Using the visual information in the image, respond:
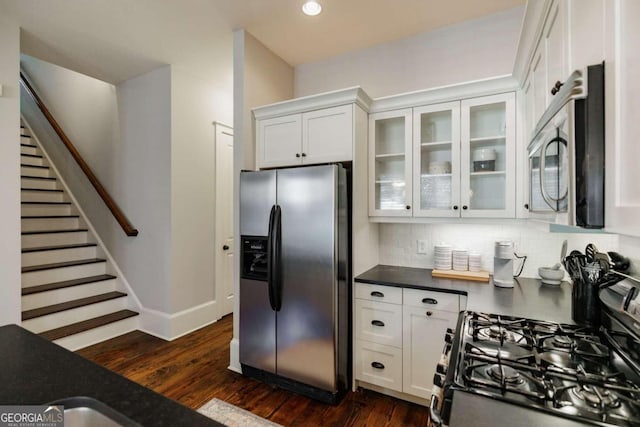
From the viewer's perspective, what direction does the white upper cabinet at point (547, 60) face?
to the viewer's left

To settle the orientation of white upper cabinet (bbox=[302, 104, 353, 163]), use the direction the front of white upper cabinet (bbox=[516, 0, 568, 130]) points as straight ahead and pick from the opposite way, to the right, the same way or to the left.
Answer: to the left

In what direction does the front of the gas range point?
to the viewer's left

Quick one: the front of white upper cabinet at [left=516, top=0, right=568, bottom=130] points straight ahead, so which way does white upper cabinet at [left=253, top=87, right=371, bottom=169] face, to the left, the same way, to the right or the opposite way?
to the left

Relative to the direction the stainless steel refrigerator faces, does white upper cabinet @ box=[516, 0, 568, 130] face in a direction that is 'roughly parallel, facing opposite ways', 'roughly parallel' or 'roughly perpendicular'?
roughly perpendicular

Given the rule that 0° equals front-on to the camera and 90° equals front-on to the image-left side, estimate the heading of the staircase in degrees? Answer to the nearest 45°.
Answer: approximately 315°

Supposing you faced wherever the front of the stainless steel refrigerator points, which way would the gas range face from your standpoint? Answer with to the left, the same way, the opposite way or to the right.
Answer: to the right

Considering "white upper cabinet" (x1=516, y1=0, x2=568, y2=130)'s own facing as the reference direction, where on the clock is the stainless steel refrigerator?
The stainless steel refrigerator is roughly at 12 o'clock from the white upper cabinet.

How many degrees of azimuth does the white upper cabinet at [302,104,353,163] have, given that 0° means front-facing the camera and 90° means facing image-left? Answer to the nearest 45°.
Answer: approximately 45°

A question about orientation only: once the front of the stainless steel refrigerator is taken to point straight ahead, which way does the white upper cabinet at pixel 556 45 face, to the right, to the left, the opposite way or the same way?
to the right
